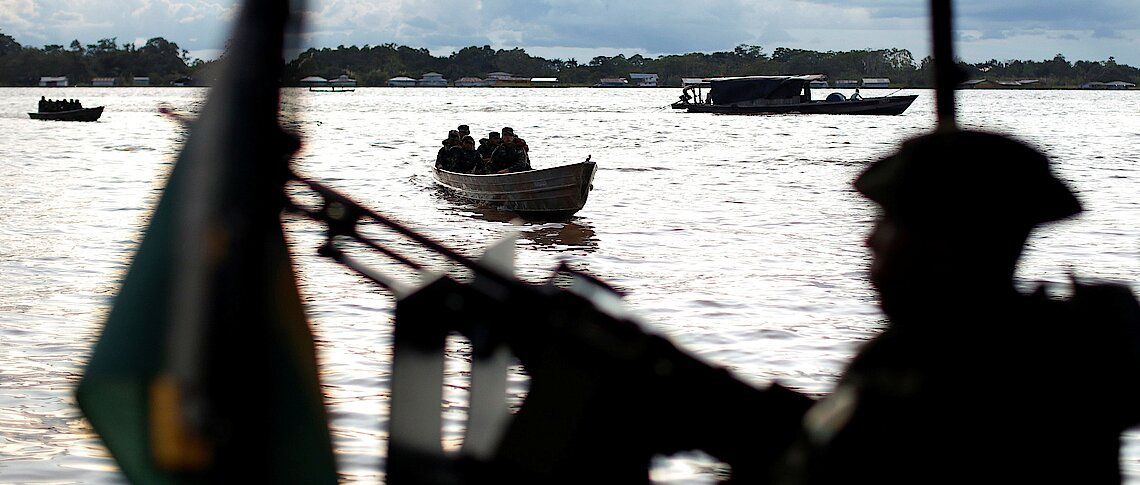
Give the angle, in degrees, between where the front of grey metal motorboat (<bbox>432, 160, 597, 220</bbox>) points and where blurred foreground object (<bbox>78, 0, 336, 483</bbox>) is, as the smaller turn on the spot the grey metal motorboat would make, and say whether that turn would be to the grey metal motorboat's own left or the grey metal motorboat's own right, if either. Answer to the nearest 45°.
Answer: approximately 45° to the grey metal motorboat's own right

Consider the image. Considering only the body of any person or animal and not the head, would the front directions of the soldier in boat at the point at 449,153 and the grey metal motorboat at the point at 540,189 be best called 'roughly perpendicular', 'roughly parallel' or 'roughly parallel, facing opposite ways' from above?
roughly parallel

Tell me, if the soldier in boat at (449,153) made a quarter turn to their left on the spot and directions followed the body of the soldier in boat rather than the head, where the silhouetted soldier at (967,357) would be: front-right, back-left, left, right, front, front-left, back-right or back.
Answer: back-right

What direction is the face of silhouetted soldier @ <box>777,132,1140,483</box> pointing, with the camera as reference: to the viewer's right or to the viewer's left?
to the viewer's left

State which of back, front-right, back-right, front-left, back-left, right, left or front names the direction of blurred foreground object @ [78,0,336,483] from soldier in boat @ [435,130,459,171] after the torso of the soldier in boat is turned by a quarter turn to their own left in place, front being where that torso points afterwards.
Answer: back-right

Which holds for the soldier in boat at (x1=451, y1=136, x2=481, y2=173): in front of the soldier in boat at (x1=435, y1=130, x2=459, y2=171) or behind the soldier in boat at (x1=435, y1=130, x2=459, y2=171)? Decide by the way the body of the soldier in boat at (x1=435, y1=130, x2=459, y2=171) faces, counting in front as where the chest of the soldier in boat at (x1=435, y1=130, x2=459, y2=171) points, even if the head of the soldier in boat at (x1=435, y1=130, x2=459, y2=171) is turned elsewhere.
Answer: in front

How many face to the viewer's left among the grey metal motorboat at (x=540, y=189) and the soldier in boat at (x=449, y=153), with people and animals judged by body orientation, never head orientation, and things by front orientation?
0

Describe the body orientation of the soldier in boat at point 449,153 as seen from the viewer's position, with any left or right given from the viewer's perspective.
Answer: facing the viewer and to the right of the viewer
